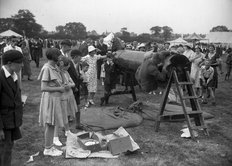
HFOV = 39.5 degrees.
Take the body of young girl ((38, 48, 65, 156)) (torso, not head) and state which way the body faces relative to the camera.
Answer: to the viewer's right

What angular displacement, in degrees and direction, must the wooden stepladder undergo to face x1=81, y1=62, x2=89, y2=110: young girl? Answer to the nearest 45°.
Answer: approximately 135° to its right

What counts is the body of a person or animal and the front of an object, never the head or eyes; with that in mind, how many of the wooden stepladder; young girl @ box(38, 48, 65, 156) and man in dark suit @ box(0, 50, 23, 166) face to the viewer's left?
0

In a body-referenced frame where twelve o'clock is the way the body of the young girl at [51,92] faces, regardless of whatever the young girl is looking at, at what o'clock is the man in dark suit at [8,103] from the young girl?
The man in dark suit is roughly at 4 o'clock from the young girl.

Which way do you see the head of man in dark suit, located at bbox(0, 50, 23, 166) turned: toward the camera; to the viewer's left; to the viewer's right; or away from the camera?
to the viewer's right

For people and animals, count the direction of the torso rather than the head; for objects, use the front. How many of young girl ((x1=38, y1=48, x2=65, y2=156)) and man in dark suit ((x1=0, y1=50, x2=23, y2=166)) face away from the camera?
0

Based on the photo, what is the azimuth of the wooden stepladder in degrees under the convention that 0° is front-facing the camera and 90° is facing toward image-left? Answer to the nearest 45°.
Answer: approximately 315°
